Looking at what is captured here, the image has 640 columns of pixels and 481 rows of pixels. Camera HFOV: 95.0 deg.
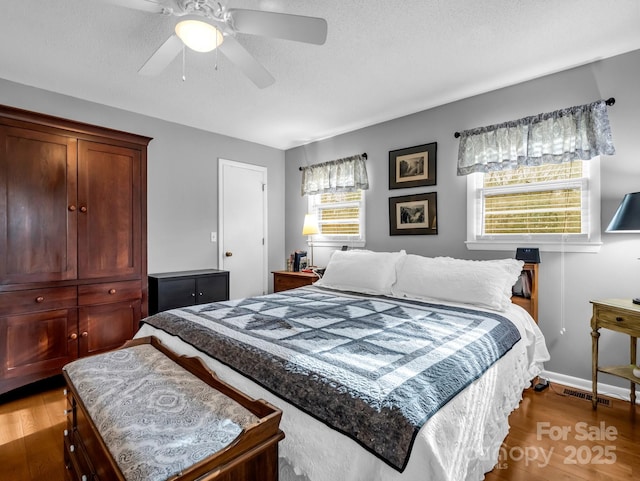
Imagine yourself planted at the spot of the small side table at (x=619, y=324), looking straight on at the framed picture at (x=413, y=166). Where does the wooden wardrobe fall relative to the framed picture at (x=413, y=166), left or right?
left

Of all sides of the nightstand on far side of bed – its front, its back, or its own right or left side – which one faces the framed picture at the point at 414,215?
left

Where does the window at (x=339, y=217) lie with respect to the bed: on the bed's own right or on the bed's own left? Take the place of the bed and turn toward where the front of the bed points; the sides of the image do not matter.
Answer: on the bed's own right

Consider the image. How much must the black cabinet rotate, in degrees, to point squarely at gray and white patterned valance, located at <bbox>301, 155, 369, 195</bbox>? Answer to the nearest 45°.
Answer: approximately 45° to its left

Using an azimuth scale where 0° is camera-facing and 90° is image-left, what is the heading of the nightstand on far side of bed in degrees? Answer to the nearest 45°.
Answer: approximately 45°

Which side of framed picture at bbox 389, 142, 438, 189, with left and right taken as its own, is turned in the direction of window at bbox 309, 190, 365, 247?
right

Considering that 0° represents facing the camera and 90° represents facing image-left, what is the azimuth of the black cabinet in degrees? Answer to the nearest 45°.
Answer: approximately 315°

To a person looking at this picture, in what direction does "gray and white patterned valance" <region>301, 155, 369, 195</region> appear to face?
facing the viewer and to the left of the viewer

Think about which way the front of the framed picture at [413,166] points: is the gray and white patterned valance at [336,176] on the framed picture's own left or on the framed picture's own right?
on the framed picture's own right
